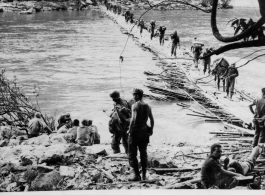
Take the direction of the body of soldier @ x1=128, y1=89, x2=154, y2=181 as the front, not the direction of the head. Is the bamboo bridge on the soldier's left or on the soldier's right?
on the soldier's right

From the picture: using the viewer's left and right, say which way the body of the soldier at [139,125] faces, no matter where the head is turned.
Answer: facing away from the viewer and to the left of the viewer

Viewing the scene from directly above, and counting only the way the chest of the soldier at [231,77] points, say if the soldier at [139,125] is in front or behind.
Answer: in front

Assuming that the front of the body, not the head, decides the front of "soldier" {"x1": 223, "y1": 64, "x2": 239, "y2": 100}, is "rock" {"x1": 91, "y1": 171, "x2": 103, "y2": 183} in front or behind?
in front
